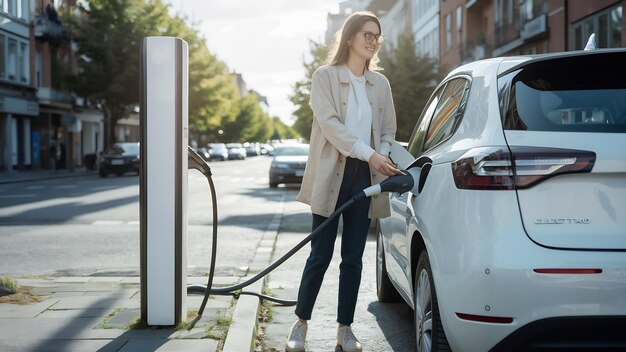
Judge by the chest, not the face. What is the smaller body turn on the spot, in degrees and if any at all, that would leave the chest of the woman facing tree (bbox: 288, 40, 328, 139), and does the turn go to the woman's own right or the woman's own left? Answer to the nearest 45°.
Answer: approximately 135° to the woman's own left

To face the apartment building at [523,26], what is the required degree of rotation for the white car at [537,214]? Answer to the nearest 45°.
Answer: approximately 45° to its right

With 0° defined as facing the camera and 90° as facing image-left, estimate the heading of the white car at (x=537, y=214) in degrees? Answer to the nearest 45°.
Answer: approximately 135°

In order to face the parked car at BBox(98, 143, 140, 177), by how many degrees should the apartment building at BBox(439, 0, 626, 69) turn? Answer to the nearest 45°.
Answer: approximately 45° to its right

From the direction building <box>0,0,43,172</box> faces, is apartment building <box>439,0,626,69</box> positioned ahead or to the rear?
ahead

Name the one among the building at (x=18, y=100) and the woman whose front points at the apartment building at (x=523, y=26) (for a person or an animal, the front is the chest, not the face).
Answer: the building

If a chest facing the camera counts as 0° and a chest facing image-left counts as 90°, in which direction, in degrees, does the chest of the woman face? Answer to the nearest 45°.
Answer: approximately 315°

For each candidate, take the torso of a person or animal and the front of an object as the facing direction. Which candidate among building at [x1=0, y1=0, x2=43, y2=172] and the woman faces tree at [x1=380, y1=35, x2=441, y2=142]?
the building

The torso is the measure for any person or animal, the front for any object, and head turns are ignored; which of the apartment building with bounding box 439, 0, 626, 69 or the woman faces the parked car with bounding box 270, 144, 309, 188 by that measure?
the apartment building

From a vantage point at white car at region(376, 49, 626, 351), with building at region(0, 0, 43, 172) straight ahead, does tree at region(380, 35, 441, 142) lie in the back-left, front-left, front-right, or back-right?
front-right

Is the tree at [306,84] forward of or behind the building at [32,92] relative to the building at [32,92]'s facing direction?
forward

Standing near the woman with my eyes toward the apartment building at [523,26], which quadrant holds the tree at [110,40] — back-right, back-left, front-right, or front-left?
front-left
